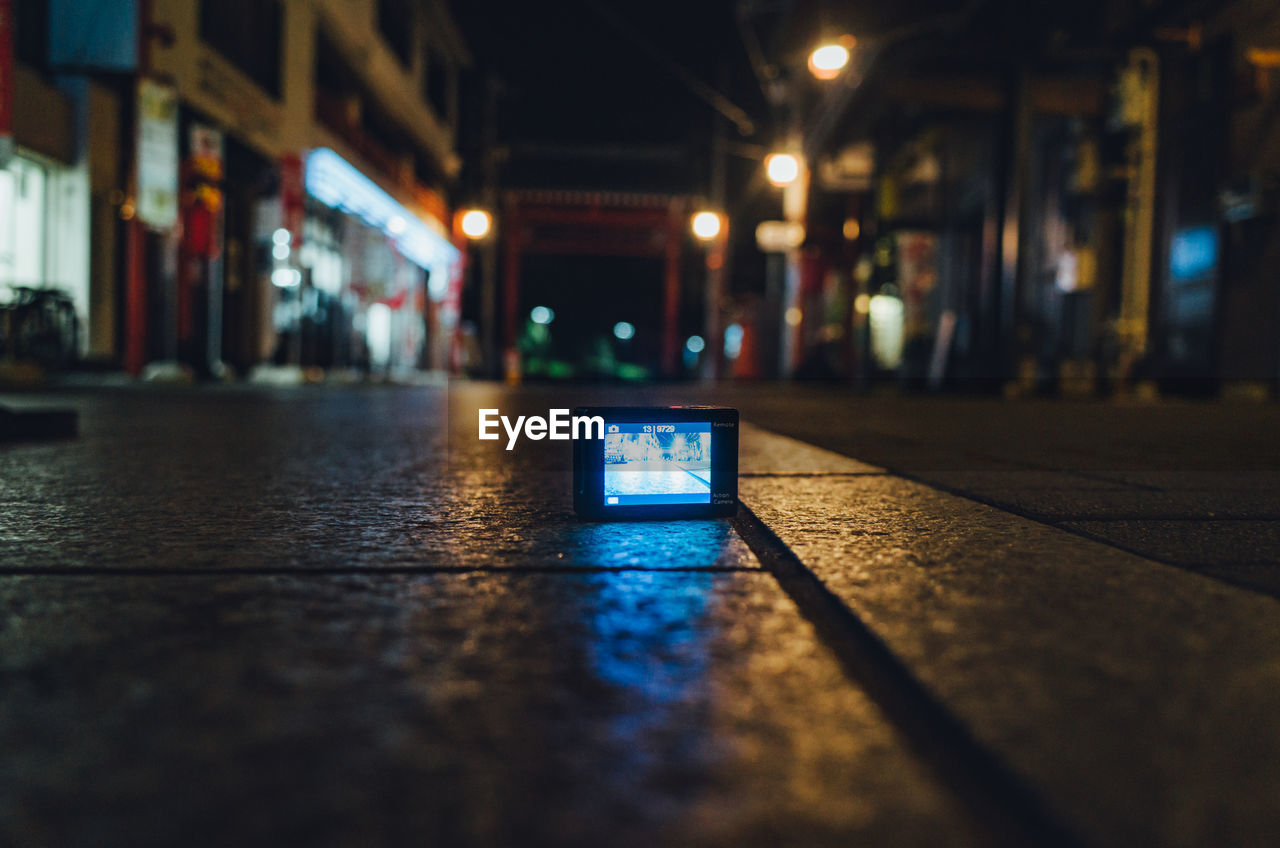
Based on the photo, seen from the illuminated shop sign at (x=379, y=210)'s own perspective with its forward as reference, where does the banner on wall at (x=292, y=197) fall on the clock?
The banner on wall is roughly at 2 o'clock from the illuminated shop sign.

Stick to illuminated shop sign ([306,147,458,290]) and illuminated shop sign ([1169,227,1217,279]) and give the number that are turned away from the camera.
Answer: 0

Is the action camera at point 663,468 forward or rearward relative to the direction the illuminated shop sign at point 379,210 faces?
forward

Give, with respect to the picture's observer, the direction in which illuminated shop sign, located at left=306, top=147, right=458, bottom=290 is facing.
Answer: facing the viewer and to the right of the viewer

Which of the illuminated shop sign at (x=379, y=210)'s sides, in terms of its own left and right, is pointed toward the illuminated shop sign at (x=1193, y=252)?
front

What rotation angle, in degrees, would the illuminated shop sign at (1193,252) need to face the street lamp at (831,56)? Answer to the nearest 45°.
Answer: approximately 45° to its right

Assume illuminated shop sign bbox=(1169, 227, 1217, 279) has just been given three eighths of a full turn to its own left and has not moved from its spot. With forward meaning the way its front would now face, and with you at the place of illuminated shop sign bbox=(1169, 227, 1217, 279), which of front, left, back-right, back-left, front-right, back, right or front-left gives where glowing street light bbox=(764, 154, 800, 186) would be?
back-left

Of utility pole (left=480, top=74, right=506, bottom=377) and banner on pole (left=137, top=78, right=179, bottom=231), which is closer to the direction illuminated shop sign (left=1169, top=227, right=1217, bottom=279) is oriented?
the banner on pole

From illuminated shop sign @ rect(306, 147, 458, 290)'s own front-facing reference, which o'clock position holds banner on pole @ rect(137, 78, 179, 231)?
The banner on pole is roughly at 2 o'clock from the illuminated shop sign.

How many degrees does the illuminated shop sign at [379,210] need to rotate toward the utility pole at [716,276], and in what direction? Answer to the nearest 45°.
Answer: approximately 45° to its left
